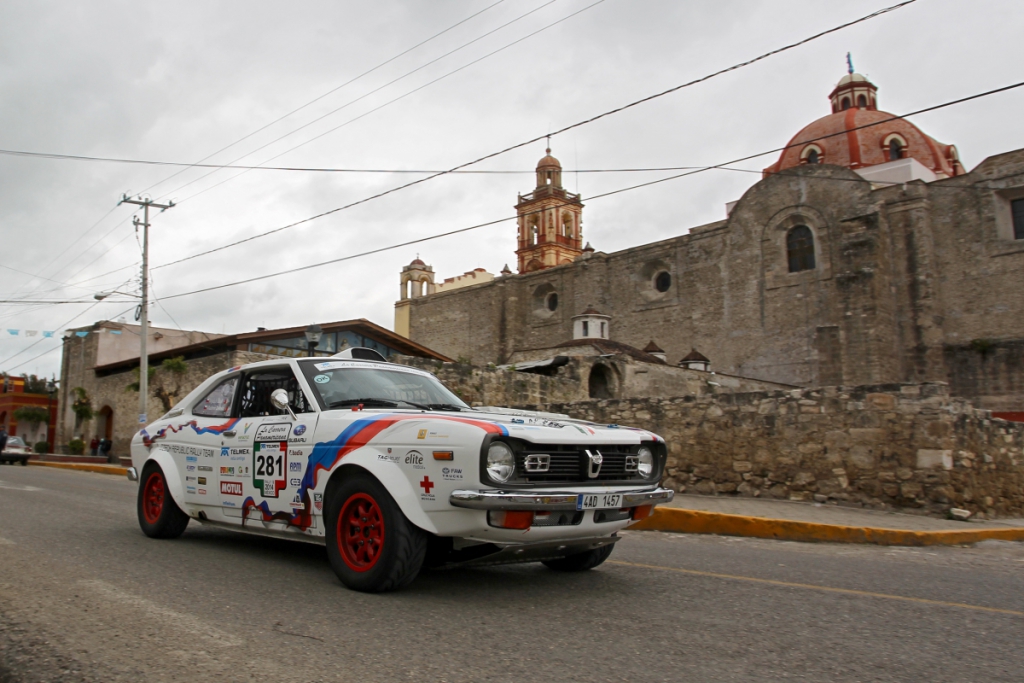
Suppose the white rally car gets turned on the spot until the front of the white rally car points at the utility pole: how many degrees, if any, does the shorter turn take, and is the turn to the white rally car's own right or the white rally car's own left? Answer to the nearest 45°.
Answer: approximately 135° to the white rally car's own left

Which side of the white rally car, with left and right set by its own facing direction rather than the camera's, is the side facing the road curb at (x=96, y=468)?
back

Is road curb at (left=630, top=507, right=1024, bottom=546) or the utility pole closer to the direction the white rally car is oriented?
the road curb

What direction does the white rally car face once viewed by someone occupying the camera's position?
facing the viewer and to the right of the viewer

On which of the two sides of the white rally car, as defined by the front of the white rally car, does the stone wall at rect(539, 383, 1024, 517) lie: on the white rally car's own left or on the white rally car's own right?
on the white rally car's own left

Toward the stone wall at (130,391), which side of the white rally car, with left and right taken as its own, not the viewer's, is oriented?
back

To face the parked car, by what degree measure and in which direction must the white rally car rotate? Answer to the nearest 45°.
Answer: approximately 180°

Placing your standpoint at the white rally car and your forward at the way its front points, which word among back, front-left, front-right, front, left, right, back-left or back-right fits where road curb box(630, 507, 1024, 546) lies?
left
